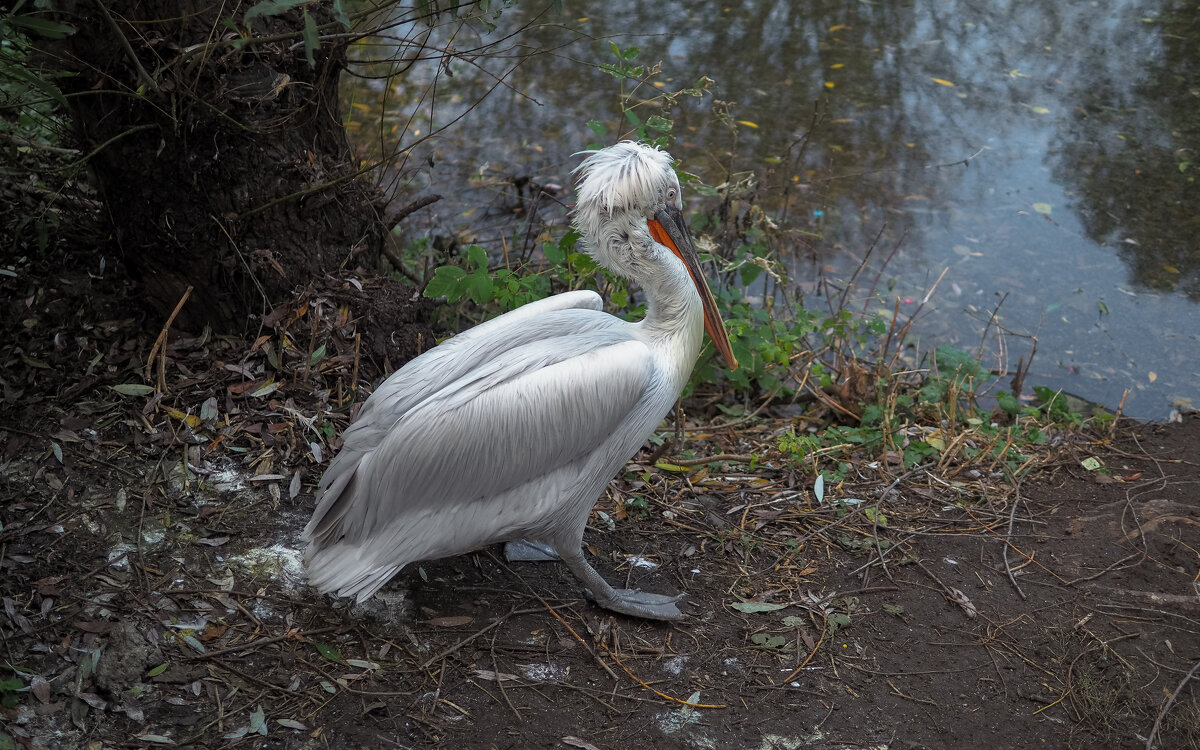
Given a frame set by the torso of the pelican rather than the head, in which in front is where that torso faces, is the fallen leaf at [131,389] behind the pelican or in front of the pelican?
behind

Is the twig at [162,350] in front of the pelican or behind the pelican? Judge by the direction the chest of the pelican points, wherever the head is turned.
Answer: behind

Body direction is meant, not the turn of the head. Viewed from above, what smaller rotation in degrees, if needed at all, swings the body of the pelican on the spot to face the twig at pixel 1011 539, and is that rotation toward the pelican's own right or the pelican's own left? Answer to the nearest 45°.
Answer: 0° — it already faces it

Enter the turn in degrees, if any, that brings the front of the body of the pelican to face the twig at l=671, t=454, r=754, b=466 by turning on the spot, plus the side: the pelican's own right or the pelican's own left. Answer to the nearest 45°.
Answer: approximately 45° to the pelican's own left

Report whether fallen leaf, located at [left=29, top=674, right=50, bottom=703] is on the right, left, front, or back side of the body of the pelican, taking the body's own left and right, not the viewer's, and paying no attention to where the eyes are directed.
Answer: back

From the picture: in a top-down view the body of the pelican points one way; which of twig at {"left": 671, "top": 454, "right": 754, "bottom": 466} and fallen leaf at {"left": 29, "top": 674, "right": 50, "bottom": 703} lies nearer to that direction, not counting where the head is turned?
the twig

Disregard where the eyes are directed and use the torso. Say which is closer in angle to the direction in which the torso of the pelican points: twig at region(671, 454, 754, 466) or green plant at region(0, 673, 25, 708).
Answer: the twig

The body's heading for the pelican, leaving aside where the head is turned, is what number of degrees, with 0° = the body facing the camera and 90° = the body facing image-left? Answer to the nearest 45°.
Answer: approximately 270°

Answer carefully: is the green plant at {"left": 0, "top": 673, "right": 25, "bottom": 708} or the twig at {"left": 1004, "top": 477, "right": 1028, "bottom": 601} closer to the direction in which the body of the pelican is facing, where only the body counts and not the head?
the twig

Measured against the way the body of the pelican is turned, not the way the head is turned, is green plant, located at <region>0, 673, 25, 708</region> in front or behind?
behind

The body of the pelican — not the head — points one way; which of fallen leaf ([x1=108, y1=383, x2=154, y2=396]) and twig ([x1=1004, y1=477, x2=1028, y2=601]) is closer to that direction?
the twig
